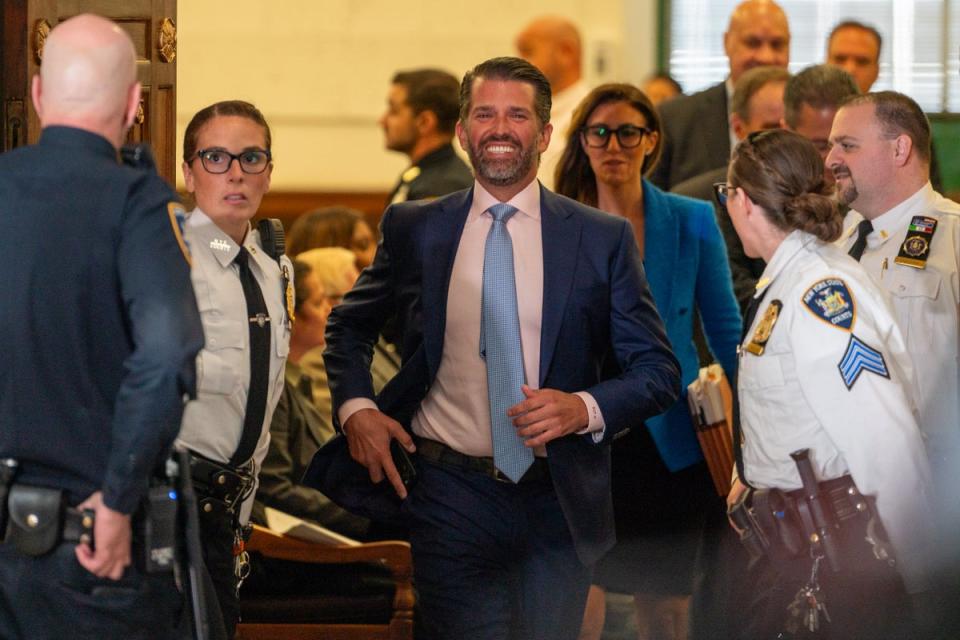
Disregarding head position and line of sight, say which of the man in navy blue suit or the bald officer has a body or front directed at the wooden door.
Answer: the bald officer

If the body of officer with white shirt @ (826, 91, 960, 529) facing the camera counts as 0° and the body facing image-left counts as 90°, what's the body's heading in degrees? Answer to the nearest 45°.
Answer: approximately 45°

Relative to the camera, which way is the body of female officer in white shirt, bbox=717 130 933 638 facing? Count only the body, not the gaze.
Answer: to the viewer's left

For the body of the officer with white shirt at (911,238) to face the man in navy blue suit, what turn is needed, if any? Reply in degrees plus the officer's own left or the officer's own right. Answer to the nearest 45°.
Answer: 0° — they already face them

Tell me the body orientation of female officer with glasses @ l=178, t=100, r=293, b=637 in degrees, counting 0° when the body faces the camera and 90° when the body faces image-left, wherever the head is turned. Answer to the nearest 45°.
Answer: approximately 315°

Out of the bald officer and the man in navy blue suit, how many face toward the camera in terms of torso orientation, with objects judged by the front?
1

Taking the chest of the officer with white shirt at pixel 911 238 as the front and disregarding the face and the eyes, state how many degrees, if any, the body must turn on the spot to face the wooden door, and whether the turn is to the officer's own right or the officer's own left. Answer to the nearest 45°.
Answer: approximately 45° to the officer's own right

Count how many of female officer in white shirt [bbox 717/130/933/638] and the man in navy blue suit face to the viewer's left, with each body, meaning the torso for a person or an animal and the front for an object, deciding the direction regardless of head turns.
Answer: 1

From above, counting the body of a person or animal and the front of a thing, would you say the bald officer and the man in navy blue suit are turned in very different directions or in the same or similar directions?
very different directions

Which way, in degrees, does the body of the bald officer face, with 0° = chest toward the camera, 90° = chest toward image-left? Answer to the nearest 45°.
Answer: approximately 180°
